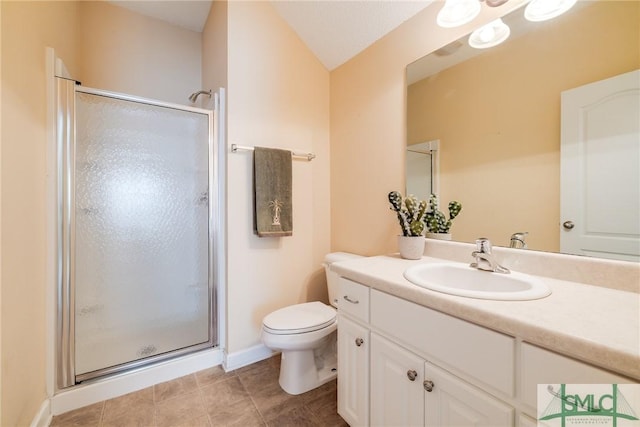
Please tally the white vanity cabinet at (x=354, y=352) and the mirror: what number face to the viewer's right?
0

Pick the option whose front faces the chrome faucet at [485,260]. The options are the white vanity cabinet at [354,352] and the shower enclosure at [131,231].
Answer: the shower enclosure

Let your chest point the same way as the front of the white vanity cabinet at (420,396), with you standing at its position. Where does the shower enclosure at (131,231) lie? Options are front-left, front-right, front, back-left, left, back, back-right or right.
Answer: front-right

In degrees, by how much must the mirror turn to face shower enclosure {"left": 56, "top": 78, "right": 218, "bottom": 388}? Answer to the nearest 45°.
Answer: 0° — it already faces it

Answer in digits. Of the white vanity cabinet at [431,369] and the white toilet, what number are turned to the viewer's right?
0

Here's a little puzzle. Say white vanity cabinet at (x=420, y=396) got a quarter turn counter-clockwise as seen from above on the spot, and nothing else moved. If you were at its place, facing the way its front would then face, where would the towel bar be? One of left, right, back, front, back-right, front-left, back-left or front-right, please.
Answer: back
